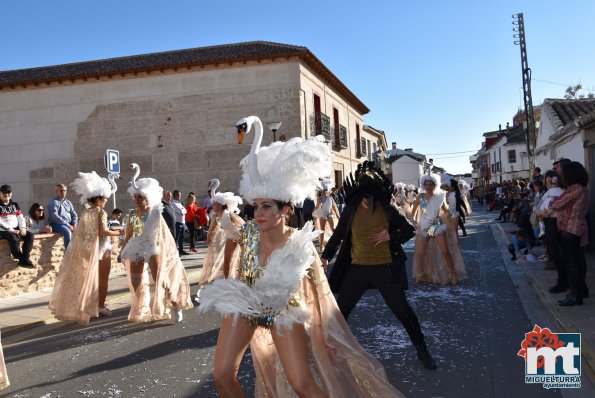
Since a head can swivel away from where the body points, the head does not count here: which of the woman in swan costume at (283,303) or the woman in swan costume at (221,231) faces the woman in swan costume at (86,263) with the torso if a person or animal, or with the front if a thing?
the woman in swan costume at (221,231)

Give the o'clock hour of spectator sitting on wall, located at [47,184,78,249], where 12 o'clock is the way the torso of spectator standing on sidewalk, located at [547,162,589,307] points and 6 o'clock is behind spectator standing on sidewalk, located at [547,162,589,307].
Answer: spectator sitting on wall, located at [47,184,78,249] is roughly at 12 o'clock from spectator standing on sidewalk, located at [547,162,589,307].

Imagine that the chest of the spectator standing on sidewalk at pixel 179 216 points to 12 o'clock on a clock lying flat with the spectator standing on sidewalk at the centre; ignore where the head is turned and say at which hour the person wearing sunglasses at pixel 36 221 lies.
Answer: The person wearing sunglasses is roughly at 3 o'clock from the spectator standing on sidewalk.

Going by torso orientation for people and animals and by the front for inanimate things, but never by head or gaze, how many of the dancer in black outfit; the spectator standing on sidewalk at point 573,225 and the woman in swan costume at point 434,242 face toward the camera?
2

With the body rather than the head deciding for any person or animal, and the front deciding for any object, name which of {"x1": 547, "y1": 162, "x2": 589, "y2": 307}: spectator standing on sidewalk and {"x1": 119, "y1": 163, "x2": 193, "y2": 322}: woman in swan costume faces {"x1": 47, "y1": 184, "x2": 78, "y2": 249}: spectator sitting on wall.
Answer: {"x1": 547, "y1": 162, "x2": 589, "y2": 307}: spectator standing on sidewalk

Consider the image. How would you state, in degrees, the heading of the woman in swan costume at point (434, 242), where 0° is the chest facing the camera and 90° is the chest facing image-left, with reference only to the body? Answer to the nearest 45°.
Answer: approximately 0°

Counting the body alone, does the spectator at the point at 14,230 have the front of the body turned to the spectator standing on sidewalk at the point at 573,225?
yes

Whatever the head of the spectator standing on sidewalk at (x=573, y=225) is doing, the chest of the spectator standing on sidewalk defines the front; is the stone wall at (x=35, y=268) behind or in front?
in front

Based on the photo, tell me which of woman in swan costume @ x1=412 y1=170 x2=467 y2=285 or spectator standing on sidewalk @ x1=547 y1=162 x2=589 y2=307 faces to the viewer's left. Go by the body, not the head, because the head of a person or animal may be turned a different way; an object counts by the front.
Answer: the spectator standing on sidewalk
